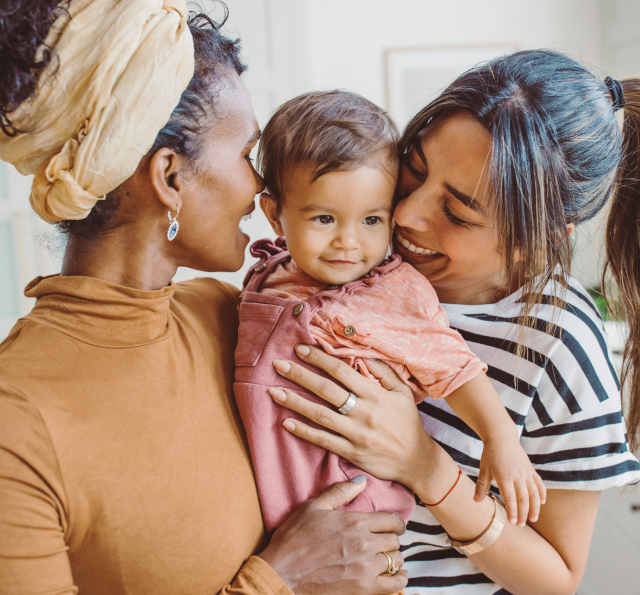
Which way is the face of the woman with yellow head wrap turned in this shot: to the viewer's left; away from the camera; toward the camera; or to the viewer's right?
to the viewer's right

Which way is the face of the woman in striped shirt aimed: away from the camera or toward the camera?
toward the camera

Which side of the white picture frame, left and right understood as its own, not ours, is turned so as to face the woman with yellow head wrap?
front

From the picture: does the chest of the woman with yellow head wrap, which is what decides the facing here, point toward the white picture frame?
no

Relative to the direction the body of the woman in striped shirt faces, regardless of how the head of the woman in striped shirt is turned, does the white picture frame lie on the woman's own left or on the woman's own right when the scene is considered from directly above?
on the woman's own right

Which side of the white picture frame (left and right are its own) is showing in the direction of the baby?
front

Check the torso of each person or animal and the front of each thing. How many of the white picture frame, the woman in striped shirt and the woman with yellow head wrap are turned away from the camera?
0

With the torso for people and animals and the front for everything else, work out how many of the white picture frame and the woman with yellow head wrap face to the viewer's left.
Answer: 0

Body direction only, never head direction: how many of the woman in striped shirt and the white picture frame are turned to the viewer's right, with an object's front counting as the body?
0

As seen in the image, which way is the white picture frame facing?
toward the camera

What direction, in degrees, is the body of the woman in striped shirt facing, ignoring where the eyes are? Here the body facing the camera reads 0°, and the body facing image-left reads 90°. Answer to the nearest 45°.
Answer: approximately 45°

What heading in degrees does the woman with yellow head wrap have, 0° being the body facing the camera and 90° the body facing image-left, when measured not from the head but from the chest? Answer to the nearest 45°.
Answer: approximately 315°
